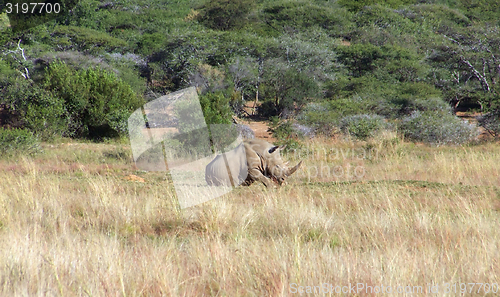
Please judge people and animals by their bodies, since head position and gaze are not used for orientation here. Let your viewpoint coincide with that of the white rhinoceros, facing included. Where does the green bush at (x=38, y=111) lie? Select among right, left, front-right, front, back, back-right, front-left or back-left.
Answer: back-left

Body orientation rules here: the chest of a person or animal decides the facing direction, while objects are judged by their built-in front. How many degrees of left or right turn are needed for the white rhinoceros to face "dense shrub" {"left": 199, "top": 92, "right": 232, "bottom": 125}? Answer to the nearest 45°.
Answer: approximately 90° to its left

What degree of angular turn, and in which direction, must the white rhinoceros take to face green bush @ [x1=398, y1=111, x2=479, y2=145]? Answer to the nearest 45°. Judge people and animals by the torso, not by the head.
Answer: approximately 45° to its left

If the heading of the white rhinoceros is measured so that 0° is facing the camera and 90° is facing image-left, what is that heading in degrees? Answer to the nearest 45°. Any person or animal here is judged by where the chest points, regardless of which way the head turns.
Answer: approximately 270°

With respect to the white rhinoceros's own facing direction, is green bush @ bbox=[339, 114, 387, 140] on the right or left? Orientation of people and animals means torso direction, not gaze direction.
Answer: on its left

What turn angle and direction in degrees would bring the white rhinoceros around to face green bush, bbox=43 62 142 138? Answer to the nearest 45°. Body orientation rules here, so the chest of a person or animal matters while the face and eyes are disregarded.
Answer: approximately 135° to its left
